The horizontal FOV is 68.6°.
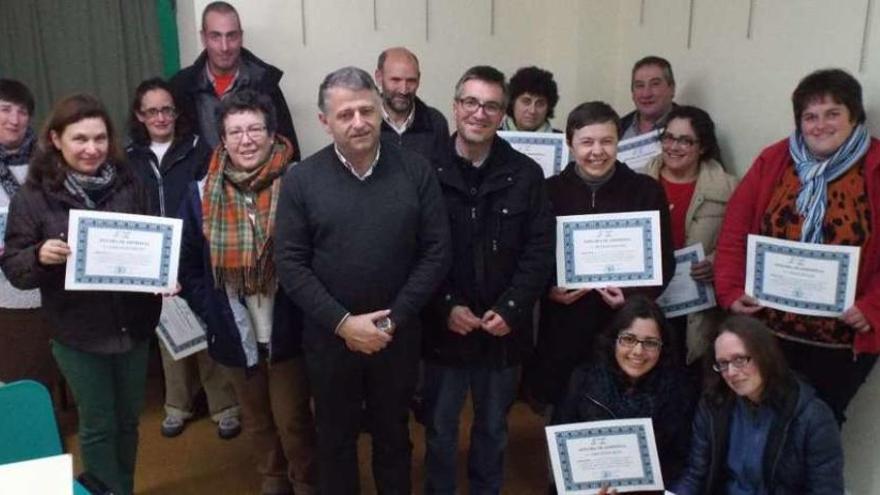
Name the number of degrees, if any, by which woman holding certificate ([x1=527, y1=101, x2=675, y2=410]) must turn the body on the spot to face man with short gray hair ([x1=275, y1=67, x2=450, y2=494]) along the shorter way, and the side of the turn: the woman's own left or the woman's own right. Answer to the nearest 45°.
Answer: approximately 45° to the woman's own right

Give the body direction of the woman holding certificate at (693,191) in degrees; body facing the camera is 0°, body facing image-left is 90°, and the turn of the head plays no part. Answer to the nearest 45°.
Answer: approximately 45°

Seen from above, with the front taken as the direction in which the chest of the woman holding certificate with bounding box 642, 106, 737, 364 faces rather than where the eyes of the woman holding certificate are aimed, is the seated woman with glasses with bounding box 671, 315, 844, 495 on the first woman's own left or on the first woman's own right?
on the first woman's own left

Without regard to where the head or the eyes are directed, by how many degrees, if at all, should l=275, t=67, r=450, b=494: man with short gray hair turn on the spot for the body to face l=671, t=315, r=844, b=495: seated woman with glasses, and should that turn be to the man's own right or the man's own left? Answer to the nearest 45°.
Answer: approximately 90° to the man's own left

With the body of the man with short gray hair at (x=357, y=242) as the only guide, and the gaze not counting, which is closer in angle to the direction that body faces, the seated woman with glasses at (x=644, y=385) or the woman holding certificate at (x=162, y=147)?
the seated woman with glasses

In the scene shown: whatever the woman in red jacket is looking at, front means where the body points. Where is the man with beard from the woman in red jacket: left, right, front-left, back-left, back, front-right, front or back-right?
right

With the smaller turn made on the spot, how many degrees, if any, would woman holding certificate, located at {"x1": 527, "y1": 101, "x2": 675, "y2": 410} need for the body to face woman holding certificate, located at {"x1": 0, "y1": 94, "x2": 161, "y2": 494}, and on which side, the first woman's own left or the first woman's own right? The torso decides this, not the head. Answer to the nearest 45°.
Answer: approximately 90° to the first woman's own right

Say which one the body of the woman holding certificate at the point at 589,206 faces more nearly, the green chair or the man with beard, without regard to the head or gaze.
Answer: the green chair

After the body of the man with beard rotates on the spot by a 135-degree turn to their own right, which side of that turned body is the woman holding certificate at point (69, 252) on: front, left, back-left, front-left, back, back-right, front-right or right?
left

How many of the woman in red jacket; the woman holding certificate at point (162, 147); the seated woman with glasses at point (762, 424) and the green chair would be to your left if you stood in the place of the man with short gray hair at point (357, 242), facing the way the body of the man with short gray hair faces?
2
